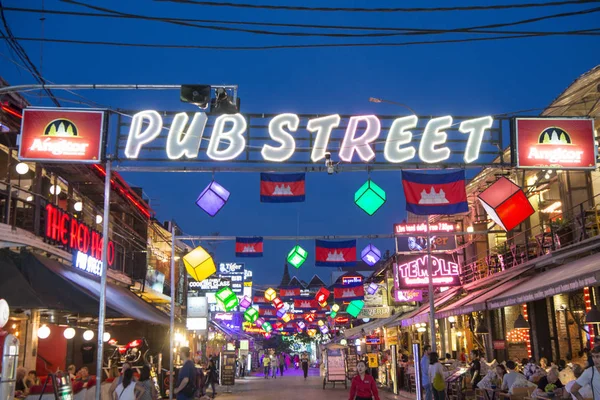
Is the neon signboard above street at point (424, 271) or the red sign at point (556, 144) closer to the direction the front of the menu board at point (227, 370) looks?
the red sign

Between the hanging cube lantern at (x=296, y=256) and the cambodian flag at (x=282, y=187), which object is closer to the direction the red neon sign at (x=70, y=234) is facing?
the cambodian flag

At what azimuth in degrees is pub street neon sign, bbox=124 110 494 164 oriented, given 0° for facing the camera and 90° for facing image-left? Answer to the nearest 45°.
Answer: approximately 0°

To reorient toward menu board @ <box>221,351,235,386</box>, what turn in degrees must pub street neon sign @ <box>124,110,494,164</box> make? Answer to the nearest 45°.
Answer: approximately 180°

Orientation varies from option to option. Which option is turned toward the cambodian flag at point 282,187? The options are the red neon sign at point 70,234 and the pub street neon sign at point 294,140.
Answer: the red neon sign
